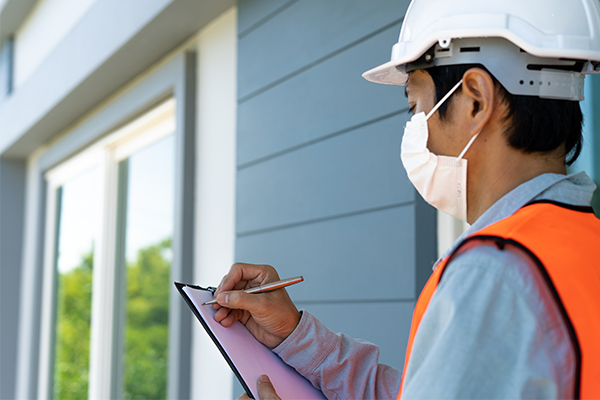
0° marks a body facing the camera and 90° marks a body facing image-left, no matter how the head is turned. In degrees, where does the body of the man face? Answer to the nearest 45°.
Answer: approximately 135°

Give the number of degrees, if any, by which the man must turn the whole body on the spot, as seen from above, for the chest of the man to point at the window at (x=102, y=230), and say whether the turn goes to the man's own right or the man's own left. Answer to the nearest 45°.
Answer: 0° — they already face it
